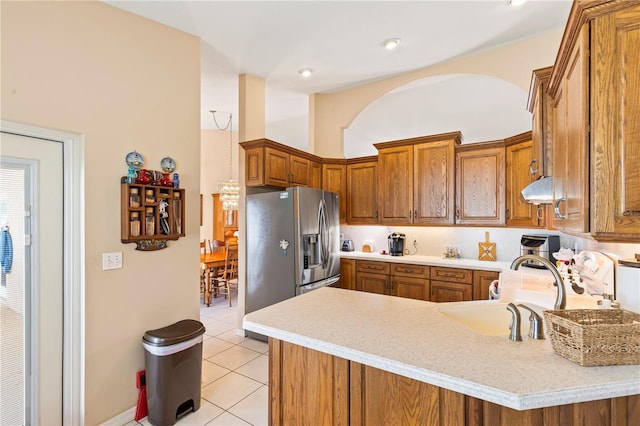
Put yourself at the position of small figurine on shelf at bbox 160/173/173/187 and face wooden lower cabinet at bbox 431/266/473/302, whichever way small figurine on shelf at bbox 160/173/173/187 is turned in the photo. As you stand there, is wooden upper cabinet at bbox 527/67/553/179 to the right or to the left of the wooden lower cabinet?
right

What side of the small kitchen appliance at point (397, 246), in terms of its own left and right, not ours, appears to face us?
front

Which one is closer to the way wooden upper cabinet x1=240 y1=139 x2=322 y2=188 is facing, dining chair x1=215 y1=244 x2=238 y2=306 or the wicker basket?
the wicker basket

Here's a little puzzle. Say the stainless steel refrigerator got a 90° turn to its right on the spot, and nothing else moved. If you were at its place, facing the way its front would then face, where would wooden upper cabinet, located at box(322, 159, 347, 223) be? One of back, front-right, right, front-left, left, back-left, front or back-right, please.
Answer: back

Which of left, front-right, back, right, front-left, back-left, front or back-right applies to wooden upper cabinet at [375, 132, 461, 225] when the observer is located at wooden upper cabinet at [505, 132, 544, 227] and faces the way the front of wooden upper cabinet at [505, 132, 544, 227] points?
front-right

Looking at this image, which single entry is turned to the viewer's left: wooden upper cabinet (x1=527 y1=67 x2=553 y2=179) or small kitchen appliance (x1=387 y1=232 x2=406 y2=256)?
the wooden upper cabinet

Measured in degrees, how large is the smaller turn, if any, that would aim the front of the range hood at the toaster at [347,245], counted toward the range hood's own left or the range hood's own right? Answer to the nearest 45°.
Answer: approximately 45° to the range hood's own right

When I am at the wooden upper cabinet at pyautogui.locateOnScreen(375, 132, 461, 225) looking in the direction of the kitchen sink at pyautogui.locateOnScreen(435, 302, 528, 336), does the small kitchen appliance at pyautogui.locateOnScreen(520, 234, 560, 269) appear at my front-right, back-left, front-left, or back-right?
front-left

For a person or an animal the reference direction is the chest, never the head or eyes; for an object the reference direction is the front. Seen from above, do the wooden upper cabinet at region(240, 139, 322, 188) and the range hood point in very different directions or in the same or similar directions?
very different directions

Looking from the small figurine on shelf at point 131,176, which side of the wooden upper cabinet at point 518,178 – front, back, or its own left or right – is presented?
front

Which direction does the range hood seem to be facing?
to the viewer's left

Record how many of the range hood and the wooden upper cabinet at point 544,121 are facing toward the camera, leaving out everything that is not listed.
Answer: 0

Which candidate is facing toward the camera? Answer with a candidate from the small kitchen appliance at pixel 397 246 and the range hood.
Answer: the small kitchen appliance

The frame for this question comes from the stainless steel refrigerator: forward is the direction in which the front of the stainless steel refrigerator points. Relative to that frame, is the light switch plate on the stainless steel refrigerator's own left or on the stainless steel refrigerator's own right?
on the stainless steel refrigerator's own right

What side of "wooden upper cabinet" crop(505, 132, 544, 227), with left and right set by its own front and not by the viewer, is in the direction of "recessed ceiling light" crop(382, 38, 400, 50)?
front

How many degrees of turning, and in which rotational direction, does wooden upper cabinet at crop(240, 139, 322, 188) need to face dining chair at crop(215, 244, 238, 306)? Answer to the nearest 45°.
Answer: approximately 180°

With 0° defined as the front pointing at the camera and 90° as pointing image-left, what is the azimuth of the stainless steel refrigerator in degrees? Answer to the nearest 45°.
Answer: approximately 315°

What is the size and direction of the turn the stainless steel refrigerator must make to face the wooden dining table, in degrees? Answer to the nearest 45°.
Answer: approximately 180°

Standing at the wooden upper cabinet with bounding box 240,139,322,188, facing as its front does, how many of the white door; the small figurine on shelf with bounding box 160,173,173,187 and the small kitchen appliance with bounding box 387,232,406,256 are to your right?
2
